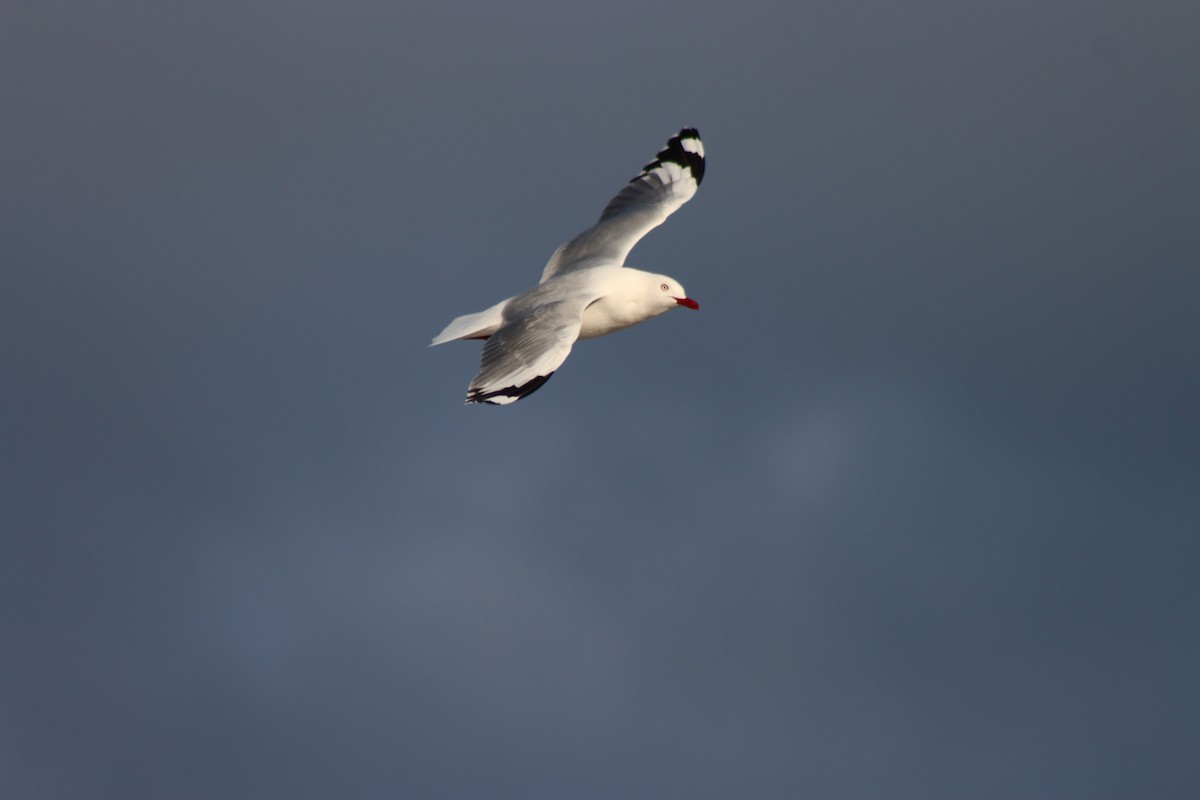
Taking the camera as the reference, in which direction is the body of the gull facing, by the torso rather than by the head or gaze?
to the viewer's right
